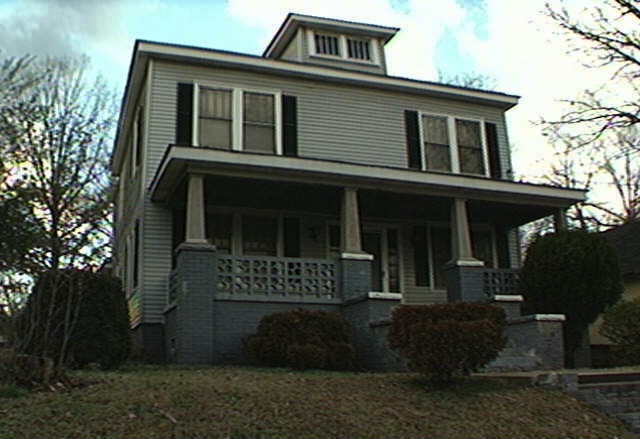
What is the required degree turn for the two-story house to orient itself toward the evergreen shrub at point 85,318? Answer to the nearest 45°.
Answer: approximately 90° to its right

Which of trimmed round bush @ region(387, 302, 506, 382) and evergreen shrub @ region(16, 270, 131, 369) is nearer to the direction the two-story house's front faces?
the trimmed round bush

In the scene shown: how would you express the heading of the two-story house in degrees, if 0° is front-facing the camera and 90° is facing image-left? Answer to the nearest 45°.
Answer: approximately 315°
